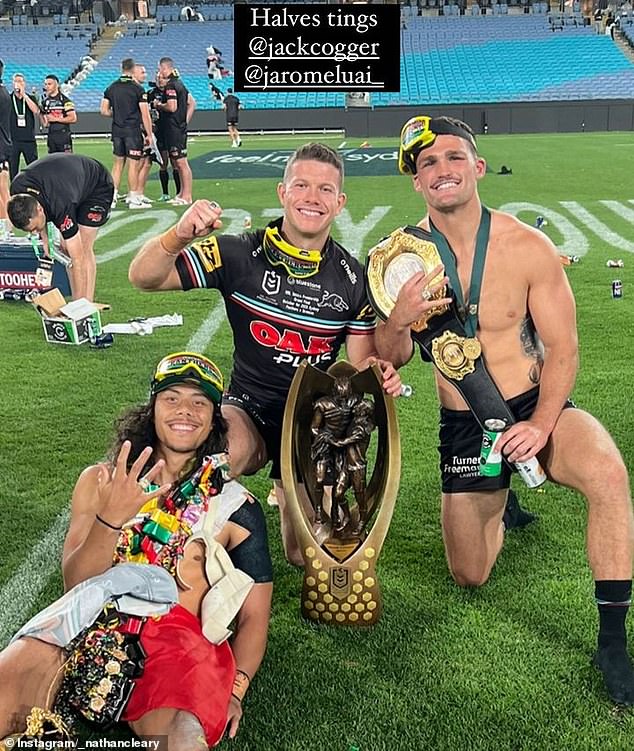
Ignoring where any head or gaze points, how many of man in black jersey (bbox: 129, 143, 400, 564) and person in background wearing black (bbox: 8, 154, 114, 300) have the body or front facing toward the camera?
1

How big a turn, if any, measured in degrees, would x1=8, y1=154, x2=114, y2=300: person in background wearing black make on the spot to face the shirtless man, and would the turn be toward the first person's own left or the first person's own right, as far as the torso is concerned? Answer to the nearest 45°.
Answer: approximately 90° to the first person's own left

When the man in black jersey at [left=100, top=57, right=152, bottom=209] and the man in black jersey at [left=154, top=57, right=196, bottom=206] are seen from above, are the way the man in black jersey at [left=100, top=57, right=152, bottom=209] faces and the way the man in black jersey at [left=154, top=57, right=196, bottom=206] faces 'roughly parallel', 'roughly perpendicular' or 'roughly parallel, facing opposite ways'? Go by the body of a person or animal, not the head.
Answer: roughly perpendicular

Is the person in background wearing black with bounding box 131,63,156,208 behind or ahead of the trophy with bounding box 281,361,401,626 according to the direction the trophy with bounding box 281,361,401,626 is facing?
behind

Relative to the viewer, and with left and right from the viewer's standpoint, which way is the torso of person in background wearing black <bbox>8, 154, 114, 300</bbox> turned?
facing to the left of the viewer

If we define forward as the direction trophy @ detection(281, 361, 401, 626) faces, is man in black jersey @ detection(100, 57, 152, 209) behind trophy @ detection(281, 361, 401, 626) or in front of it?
behind

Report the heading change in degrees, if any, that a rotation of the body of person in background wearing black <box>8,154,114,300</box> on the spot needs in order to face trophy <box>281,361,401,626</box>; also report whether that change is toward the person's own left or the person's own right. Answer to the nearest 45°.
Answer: approximately 90° to the person's own left

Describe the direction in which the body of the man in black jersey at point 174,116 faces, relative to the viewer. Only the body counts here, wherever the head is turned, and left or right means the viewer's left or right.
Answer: facing to the left of the viewer

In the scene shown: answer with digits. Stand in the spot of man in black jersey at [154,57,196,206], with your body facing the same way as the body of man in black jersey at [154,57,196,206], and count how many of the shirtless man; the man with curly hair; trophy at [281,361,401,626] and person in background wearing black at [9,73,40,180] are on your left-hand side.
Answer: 3
